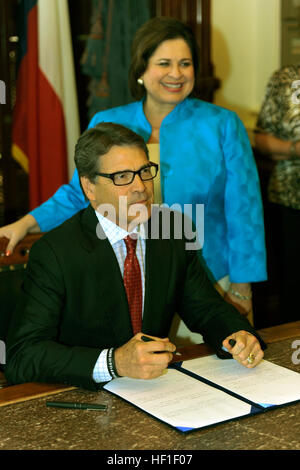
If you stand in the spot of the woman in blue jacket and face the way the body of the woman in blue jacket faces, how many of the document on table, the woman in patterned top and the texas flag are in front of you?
1

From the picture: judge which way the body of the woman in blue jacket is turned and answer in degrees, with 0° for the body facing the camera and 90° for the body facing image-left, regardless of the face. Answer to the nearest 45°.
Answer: approximately 0°

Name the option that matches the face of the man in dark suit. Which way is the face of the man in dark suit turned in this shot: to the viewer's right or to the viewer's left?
to the viewer's right

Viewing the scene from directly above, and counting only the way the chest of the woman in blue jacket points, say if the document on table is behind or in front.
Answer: in front
